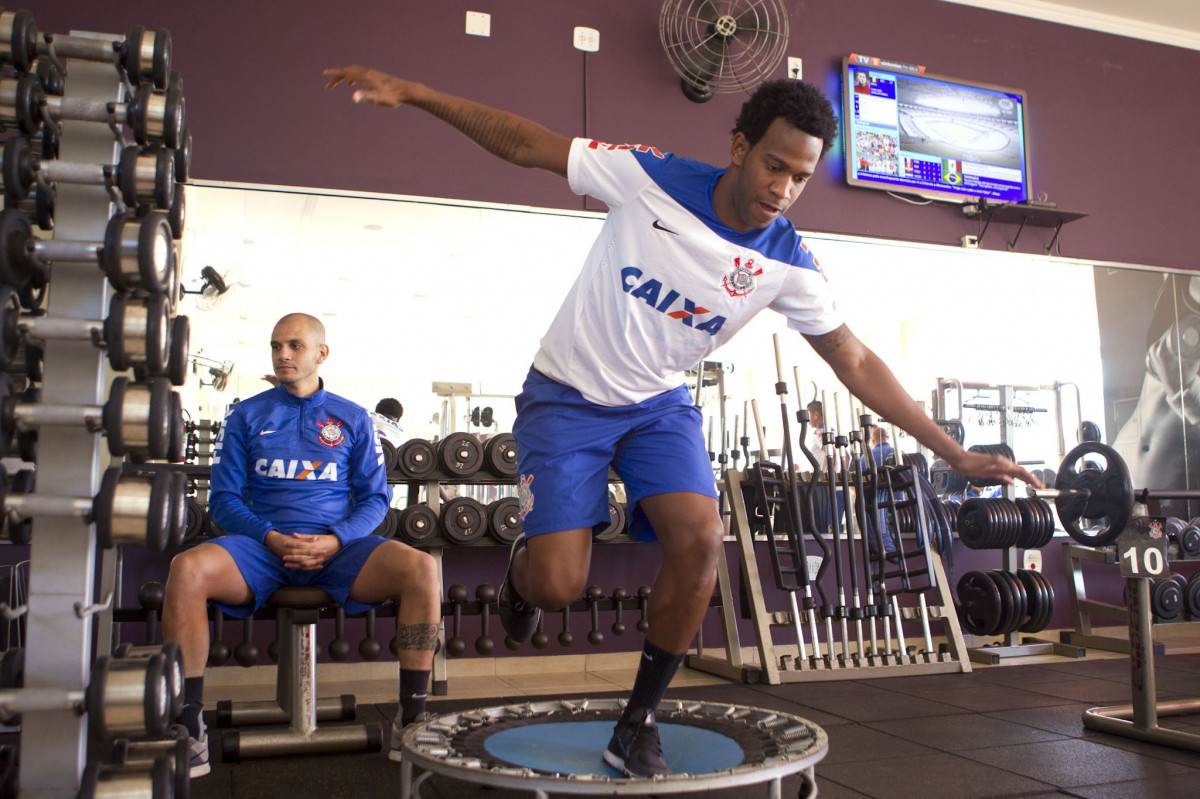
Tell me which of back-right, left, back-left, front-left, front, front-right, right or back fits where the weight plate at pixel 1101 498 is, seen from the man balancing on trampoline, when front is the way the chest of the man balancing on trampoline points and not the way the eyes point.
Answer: left

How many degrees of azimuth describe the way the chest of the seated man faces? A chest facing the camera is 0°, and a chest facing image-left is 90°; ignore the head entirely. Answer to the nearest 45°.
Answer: approximately 0°

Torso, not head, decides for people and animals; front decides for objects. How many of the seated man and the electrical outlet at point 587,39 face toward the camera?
2

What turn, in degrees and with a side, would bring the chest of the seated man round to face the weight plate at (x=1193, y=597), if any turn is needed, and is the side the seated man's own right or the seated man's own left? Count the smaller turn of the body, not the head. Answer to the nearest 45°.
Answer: approximately 90° to the seated man's own left
